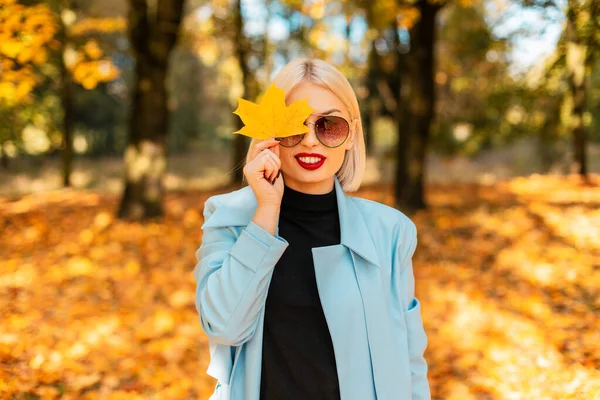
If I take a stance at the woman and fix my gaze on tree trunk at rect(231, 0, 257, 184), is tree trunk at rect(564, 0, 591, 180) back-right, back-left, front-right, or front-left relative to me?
front-right

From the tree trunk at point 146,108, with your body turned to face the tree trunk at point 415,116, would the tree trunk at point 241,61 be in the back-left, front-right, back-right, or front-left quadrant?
front-left

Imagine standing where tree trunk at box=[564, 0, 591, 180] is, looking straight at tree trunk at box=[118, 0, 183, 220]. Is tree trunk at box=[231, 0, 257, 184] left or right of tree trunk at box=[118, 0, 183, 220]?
right

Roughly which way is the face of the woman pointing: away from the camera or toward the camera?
toward the camera

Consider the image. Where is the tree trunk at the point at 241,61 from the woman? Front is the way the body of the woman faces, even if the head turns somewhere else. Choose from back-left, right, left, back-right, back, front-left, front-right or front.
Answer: back

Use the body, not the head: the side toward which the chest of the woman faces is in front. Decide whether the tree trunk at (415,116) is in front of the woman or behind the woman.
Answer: behind

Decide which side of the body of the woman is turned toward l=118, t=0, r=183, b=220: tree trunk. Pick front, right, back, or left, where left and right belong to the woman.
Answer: back

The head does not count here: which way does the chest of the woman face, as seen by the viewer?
toward the camera

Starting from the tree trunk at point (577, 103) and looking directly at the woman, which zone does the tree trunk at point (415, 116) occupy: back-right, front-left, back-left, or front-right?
front-right

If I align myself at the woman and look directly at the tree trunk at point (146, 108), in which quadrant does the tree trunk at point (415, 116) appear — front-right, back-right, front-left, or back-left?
front-right

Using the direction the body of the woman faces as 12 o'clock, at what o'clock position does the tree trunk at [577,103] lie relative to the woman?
The tree trunk is roughly at 7 o'clock from the woman.

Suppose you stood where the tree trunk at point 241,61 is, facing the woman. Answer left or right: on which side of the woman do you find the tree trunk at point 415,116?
left
